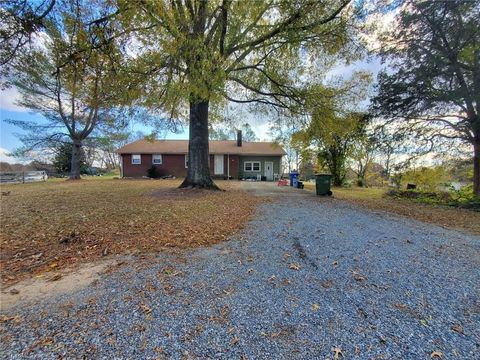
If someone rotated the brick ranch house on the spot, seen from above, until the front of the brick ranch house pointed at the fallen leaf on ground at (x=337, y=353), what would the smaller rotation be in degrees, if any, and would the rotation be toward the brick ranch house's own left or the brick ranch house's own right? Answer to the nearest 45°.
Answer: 0° — it already faces it

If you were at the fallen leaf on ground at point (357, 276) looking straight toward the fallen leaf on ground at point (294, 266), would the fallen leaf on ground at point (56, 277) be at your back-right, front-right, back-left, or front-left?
front-left

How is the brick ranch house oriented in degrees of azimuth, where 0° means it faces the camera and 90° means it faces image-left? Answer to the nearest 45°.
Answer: approximately 0°

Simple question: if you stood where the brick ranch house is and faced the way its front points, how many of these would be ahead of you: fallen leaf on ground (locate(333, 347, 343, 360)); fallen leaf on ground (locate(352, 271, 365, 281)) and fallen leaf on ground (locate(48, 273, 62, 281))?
3

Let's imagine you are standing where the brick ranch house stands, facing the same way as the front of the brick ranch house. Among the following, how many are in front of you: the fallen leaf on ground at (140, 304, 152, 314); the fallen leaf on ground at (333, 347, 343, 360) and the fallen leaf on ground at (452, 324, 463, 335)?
3

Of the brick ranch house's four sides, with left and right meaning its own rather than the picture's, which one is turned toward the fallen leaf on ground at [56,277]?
front

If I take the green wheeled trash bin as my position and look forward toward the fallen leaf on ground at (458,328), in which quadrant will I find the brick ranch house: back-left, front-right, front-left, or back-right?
back-right

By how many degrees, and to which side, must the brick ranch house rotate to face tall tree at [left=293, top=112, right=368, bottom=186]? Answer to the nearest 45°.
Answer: approximately 45° to its left

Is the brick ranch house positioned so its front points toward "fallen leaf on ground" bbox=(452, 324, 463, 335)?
yes

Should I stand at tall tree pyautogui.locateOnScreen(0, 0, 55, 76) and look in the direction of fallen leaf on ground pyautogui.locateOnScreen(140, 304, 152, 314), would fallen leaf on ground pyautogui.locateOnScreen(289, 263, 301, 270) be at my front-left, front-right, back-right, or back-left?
front-left

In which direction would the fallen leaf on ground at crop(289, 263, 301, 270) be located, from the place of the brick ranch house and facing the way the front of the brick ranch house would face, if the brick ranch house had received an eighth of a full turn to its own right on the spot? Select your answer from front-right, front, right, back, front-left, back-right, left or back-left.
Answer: front-left

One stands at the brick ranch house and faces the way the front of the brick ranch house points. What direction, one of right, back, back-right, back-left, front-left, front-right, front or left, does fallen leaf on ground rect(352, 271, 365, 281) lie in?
front

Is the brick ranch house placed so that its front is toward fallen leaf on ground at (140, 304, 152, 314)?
yes

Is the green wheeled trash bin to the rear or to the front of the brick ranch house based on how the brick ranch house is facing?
to the front
